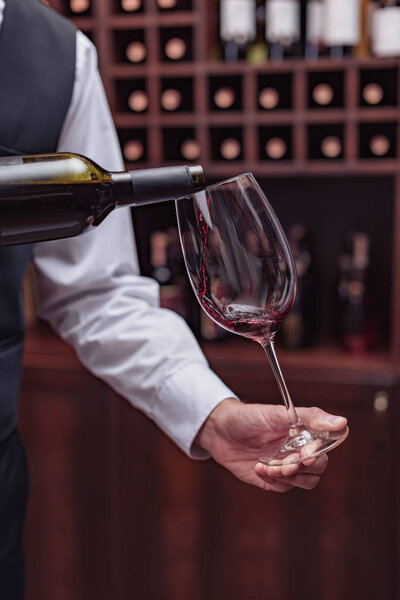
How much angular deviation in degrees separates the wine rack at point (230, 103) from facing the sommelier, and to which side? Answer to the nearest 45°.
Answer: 0° — it already faces them

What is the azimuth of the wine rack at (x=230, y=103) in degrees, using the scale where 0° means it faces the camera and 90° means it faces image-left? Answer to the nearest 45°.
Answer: approximately 0°
